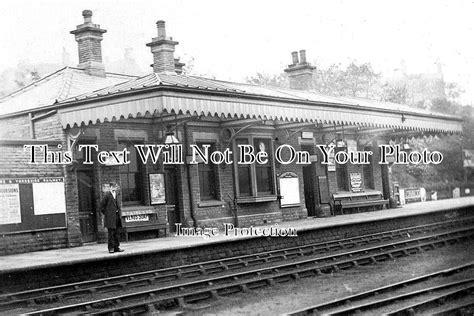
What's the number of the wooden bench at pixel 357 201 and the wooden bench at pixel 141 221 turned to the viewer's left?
0

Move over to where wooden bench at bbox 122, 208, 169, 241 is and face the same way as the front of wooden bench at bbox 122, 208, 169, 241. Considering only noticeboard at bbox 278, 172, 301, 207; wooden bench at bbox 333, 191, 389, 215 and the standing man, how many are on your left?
2

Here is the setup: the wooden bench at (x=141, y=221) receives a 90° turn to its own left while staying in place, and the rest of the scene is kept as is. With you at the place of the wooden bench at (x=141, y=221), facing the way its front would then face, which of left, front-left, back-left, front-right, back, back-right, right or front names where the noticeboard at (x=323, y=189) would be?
front

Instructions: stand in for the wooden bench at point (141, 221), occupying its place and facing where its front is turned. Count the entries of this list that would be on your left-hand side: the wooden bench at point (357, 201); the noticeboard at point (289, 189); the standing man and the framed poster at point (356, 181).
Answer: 3

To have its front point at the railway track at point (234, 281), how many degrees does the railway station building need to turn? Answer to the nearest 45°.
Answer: approximately 45° to its right

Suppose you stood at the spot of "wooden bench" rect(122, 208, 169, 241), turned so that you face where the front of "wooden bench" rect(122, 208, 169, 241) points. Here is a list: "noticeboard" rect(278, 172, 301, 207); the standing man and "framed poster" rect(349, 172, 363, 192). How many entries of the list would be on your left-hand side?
2

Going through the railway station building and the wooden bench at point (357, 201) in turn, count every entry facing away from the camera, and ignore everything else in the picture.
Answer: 0

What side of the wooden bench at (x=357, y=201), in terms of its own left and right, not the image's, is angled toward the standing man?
right

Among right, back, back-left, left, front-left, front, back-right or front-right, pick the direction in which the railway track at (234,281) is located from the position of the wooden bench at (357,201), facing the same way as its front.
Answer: front-right
